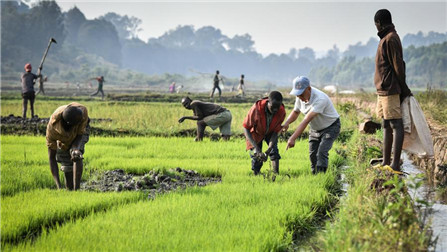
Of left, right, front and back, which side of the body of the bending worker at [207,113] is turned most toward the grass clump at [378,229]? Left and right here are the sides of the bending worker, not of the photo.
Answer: left

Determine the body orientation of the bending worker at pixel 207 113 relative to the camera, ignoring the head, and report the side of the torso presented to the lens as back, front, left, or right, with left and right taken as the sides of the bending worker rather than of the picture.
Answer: left

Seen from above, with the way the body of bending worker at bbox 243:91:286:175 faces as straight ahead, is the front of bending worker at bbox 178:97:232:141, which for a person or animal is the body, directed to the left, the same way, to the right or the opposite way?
to the right

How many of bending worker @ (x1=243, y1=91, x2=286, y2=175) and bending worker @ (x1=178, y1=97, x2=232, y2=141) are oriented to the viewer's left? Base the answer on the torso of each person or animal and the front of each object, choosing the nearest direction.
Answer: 1

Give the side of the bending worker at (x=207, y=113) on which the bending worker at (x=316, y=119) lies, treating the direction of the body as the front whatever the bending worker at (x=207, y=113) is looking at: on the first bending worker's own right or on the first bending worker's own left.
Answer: on the first bending worker's own left

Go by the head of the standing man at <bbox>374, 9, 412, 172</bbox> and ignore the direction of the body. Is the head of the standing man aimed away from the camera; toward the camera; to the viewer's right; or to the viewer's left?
to the viewer's left

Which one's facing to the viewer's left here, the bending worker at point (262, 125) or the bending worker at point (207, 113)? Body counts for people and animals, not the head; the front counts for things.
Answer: the bending worker at point (207, 113)

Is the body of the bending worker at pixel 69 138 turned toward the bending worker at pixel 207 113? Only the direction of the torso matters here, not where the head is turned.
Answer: no

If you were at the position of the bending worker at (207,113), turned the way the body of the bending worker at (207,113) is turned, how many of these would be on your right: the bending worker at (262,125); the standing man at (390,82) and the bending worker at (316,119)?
0

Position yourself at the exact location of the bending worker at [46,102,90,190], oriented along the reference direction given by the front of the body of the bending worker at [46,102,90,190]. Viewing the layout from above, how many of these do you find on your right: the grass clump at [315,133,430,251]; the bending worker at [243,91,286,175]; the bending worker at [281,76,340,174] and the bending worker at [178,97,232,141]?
0

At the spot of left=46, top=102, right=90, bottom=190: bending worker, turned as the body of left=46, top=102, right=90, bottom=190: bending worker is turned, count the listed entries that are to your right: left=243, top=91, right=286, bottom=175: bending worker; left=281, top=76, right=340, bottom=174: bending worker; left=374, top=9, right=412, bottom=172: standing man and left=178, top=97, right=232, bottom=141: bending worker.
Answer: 0

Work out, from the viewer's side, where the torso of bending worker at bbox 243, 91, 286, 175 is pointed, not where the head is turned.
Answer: toward the camera

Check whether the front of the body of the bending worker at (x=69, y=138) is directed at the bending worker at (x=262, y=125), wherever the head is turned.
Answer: no
